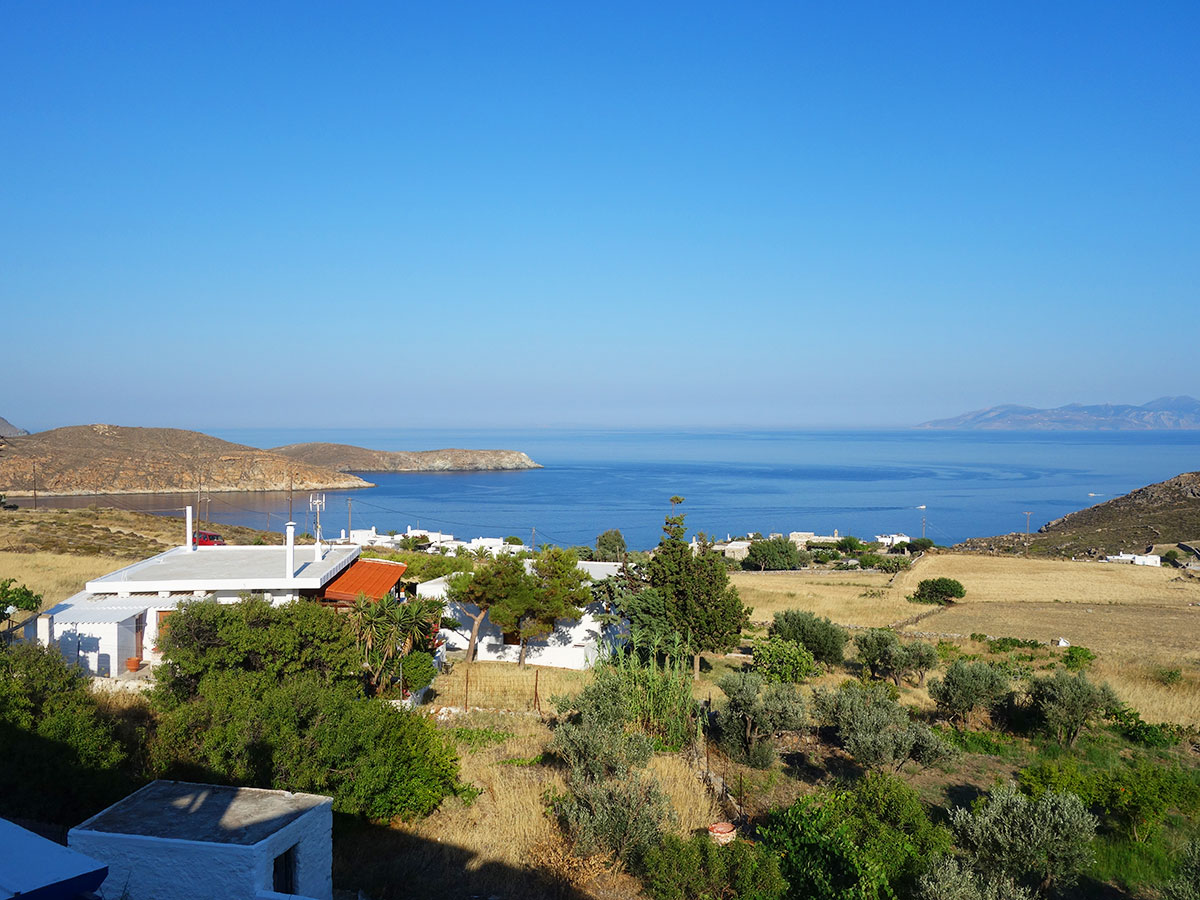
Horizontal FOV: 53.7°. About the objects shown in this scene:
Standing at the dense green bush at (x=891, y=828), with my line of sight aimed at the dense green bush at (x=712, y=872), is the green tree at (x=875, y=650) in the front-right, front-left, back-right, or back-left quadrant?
back-right

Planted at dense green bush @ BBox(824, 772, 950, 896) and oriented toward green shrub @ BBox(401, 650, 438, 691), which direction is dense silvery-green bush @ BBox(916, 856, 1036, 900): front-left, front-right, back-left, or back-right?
back-left

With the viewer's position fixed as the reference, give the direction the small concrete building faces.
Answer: facing the viewer and to the right of the viewer

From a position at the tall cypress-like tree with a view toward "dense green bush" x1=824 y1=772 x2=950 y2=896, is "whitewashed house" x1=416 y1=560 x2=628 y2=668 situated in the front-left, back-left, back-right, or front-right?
back-right

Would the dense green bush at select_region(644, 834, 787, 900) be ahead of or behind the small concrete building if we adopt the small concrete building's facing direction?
ahead

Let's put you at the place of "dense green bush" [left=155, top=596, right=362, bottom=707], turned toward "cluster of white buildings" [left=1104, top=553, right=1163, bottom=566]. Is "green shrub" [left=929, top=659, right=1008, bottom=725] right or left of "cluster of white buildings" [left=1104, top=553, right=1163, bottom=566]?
right

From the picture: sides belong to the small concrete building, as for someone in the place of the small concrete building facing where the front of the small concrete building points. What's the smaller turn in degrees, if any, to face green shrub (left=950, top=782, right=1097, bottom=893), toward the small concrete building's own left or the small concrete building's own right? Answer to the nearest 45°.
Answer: approximately 45° to the small concrete building's own left

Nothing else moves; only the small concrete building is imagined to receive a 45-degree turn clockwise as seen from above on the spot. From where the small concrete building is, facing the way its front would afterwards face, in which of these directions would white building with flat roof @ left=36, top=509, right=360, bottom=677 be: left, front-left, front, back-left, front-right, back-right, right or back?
back

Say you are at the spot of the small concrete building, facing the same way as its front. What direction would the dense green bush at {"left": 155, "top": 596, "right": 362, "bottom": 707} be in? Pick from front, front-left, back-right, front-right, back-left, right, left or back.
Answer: back-left

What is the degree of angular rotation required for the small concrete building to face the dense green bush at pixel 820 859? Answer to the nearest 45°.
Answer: approximately 45° to its left

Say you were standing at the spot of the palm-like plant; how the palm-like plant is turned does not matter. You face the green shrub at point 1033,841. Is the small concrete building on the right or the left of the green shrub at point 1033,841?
right

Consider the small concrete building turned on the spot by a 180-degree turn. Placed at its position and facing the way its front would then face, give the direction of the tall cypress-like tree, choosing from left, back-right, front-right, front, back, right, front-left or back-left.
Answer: right
